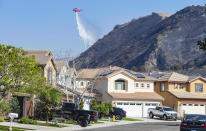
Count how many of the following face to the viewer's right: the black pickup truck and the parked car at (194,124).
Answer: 0

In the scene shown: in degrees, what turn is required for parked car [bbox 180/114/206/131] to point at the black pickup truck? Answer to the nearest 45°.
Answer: approximately 45° to its left

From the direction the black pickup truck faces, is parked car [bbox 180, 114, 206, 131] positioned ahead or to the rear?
to the rear
